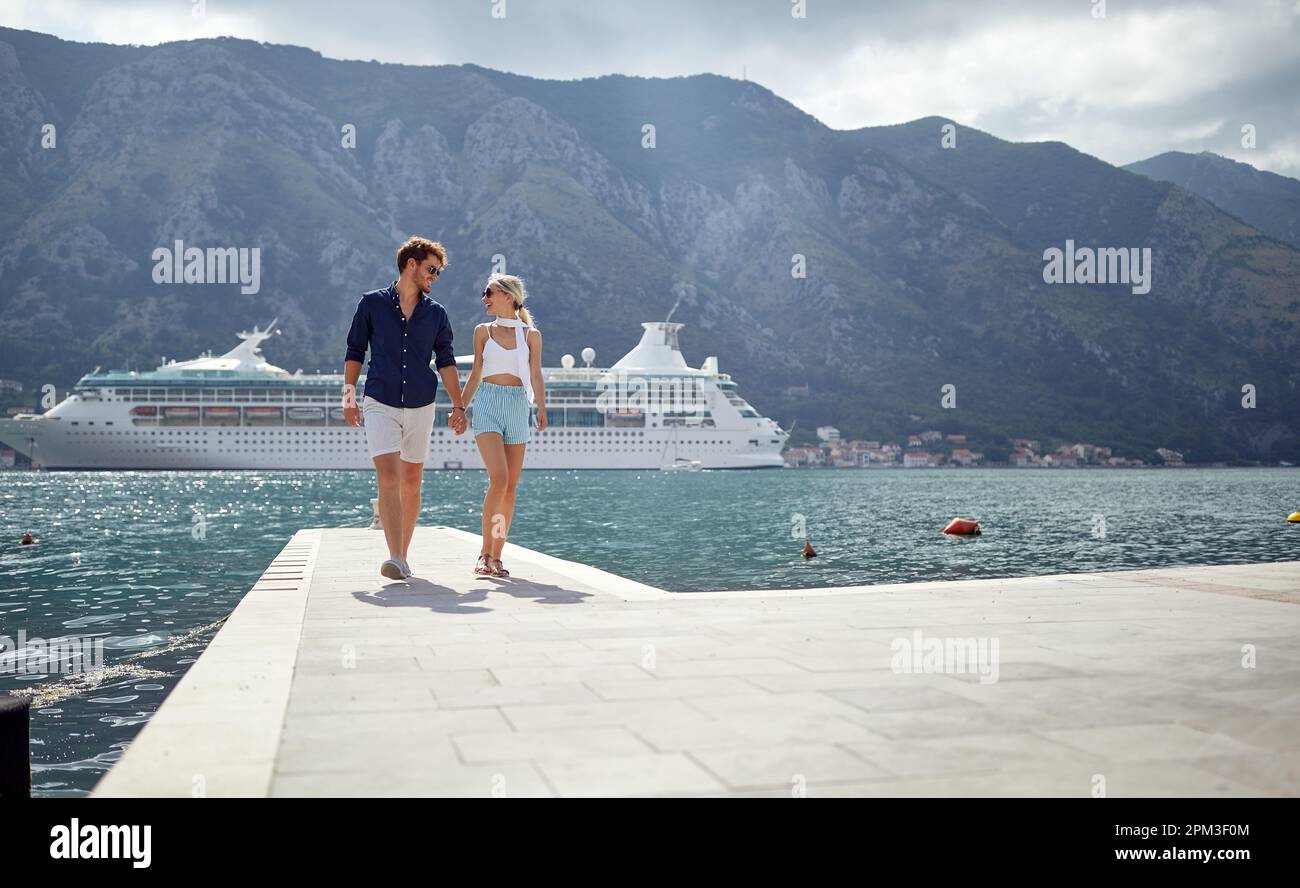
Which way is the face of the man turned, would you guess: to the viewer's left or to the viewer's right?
to the viewer's right

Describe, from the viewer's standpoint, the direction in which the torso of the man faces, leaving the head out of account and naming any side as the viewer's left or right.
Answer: facing the viewer

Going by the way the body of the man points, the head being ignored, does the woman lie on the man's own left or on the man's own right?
on the man's own left
